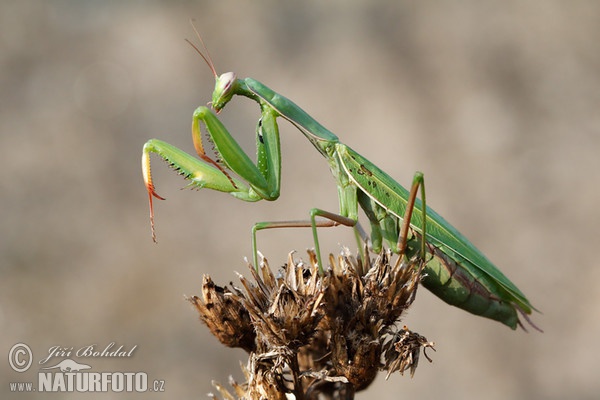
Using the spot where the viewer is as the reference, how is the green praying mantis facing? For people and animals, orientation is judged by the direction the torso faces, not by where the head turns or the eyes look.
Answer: facing to the left of the viewer
